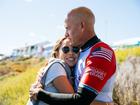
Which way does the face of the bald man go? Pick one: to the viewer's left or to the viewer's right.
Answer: to the viewer's left

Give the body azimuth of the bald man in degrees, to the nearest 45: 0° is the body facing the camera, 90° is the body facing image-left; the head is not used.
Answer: approximately 90°
